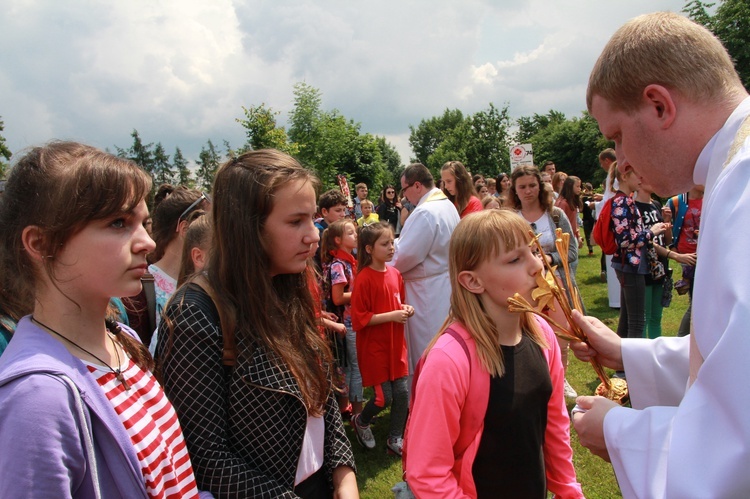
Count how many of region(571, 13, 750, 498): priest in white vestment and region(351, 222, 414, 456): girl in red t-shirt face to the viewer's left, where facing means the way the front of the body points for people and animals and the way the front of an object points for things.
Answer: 1

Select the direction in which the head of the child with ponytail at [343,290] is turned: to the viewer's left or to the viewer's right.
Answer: to the viewer's right

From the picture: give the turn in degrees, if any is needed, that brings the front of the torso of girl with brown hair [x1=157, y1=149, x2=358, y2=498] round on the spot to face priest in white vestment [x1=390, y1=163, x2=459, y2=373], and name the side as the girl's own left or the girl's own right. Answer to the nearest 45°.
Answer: approximately 90° to the girl's own left

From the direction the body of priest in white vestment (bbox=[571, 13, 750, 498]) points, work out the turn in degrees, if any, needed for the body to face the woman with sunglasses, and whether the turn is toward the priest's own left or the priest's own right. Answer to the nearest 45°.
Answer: approximately 45° to the priest's own right

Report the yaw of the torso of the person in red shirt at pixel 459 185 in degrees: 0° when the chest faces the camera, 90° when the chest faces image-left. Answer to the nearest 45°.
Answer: approximately 45°

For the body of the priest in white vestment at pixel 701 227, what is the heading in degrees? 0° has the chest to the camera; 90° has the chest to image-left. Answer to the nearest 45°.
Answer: approximately 90°

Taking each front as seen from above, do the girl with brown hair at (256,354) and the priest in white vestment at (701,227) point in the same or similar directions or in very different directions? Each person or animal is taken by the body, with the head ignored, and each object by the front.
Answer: very different directions

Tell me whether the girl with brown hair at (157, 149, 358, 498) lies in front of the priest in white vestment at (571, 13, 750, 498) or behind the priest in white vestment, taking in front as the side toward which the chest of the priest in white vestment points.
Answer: in front

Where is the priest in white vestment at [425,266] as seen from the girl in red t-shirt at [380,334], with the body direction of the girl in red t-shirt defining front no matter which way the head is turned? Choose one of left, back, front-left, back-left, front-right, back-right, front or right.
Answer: left

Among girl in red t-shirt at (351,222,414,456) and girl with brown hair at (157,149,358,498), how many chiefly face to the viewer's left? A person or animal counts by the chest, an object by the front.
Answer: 0

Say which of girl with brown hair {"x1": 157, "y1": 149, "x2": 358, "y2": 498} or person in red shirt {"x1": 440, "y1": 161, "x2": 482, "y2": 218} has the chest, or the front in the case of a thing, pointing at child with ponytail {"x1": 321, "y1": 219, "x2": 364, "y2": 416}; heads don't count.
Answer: the person in red shirt

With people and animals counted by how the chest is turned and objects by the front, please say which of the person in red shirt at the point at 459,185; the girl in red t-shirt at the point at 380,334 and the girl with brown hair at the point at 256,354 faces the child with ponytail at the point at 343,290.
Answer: the person in red shirt

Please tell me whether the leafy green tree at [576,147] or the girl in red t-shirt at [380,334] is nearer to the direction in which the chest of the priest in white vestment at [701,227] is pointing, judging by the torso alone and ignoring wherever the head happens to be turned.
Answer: the girl in red t-shirt
